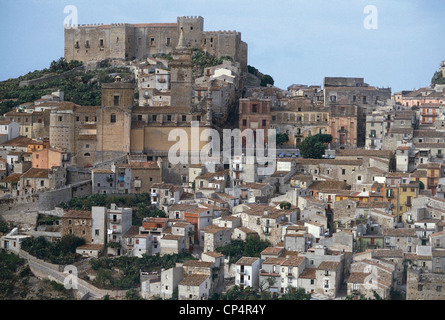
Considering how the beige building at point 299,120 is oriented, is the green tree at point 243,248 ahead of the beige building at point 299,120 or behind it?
ahead

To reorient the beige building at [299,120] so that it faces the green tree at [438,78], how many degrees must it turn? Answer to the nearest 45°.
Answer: approximately 135° to its left

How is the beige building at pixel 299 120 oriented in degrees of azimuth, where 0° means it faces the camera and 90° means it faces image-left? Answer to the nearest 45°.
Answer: approximately 0°

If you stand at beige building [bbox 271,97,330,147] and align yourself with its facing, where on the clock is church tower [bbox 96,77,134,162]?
The church tower is roughly at 2 o'clock from the beige building.

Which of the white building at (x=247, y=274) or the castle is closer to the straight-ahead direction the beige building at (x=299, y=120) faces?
the white building

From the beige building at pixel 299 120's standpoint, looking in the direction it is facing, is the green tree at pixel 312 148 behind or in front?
in front

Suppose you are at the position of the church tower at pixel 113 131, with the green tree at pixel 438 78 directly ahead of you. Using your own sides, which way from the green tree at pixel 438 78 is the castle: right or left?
left

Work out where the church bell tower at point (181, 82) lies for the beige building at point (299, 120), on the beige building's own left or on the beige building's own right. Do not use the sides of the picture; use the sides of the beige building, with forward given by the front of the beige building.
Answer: on the beige building's own right

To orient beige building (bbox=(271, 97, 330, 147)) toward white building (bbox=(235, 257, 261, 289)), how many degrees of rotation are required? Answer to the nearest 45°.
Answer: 0° — it already faces it

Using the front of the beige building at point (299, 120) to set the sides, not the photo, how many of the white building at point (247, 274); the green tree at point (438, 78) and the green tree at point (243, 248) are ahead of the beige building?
2
